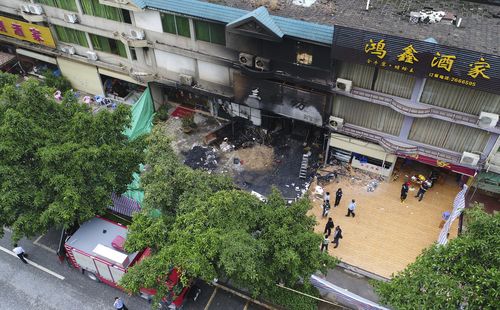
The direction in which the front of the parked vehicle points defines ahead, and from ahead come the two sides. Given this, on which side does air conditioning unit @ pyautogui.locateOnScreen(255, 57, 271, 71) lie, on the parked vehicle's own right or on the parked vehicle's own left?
on the parked vehicle's own left

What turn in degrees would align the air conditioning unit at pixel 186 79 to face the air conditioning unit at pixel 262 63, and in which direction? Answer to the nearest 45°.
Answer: approximately 90° to its left

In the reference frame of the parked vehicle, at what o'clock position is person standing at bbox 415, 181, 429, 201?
The person standing is roughly at 11 o'clock from the parked vehicle.

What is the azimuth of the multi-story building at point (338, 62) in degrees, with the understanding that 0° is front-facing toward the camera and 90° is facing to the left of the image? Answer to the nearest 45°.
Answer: approximately 45°

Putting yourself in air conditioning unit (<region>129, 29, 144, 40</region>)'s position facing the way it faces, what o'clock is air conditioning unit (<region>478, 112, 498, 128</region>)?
air conditioning unit (<region>478, 112, 498, 128</region>) is roughly at 9 o'clock from air conditioning unit (<region>129, 29, 144, 40</region>).

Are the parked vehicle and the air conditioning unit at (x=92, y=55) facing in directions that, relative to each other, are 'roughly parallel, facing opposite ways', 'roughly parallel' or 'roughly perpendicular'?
roughly perpendicular

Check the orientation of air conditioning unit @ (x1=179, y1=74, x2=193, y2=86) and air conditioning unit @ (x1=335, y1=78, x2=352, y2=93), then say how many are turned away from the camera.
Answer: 0

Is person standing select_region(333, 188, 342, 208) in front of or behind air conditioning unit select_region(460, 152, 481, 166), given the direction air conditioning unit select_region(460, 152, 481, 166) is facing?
in front

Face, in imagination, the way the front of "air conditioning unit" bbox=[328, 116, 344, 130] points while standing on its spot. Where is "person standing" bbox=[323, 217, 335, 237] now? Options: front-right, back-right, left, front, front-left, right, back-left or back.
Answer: front-left
